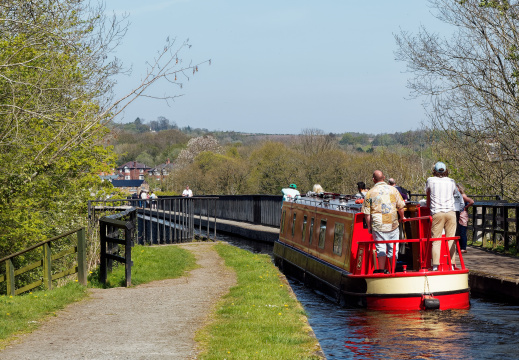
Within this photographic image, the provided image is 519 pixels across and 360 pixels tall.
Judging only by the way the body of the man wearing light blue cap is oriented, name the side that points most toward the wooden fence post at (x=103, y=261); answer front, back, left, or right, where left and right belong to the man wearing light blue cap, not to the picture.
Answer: left

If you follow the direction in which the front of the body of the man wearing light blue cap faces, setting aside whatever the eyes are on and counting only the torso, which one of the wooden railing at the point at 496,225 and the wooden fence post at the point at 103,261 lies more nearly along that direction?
the wooden railing

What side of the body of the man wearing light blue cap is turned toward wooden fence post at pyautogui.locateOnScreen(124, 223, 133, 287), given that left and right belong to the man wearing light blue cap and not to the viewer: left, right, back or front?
left

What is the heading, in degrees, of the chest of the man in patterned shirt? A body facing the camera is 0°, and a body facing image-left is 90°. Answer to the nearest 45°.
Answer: approximately 180°

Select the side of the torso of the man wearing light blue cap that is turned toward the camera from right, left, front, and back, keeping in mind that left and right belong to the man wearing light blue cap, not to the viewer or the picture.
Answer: back

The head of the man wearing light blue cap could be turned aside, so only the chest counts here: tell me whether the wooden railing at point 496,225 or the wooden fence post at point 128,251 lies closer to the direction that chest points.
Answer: the wooden railing

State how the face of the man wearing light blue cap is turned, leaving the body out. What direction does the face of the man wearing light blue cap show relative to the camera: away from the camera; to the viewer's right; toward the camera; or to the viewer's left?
away from the camera

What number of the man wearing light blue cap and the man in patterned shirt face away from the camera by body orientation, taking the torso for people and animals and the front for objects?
2

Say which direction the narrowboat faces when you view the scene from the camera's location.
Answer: facing away from the viewer and to the left of the viewer
